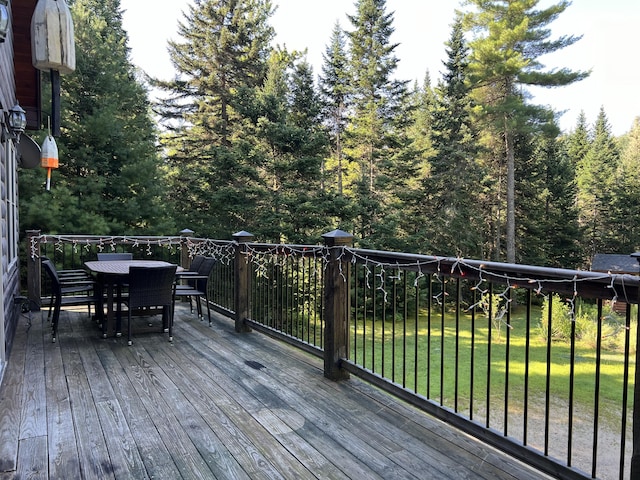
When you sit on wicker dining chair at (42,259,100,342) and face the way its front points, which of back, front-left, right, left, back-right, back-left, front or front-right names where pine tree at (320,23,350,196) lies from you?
front-left

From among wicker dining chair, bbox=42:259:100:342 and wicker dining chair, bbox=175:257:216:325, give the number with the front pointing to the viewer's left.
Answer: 1

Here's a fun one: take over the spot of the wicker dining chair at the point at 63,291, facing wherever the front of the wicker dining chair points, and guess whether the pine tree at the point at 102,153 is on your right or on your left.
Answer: on your left

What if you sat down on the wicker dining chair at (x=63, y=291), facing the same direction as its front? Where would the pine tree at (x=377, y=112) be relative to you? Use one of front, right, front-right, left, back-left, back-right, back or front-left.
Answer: front-left

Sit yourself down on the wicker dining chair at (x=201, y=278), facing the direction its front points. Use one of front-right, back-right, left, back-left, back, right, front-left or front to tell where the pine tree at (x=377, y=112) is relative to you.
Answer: back-right

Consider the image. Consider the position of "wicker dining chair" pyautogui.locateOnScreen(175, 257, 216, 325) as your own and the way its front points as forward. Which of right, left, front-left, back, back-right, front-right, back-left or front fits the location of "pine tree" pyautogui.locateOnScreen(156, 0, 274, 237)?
right

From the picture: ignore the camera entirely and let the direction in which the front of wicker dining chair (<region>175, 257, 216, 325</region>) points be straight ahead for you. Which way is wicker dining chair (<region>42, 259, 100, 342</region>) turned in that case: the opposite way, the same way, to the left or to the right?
the opposite way

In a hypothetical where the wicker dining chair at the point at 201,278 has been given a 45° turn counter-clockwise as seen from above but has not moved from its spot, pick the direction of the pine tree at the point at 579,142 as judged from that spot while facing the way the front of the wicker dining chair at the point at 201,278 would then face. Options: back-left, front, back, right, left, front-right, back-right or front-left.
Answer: back

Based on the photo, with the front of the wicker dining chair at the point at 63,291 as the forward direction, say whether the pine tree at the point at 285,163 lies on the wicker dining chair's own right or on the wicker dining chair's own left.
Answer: on the wicker dining chair's own left

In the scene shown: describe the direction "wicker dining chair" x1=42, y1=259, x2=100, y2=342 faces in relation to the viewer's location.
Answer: facing to the right of the viewer

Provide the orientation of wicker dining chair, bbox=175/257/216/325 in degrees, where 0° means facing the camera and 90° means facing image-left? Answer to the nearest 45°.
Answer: approximately 90°

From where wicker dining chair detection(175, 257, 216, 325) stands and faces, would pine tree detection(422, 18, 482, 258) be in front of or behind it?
behind

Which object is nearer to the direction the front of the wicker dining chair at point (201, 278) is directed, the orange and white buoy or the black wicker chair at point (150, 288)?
the orange and white buoy

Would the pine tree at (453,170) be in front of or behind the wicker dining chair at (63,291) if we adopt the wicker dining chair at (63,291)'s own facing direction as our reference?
in front
